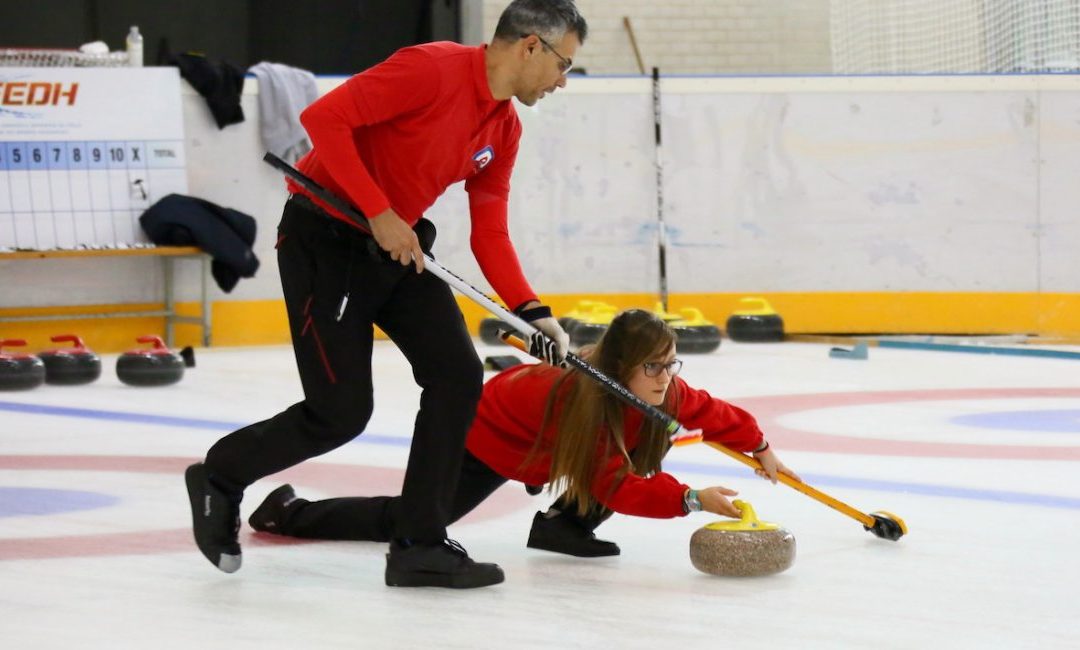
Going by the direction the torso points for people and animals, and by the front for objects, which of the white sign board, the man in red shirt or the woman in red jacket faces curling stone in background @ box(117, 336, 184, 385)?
the white sign board

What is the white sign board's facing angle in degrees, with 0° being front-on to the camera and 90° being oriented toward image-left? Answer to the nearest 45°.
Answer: approximately 0°

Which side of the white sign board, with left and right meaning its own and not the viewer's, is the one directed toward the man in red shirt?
front

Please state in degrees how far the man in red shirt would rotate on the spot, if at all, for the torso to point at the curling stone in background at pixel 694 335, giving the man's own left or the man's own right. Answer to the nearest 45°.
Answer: approximately 90° to the man's own left

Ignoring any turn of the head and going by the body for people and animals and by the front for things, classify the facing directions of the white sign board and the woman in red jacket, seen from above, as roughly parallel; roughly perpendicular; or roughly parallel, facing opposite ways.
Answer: roughly perpendicular

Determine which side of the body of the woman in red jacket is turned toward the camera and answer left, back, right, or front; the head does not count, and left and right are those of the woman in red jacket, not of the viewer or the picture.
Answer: right

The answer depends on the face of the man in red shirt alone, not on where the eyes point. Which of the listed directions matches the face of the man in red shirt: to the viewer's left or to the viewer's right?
to the viewer's right

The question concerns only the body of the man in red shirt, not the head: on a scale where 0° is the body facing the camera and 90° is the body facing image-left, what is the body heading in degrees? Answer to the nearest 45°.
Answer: approximately 270°

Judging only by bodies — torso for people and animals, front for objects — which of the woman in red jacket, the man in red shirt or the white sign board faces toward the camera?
the white sign board

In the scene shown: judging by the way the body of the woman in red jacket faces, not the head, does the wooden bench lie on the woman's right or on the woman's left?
on the woman's left

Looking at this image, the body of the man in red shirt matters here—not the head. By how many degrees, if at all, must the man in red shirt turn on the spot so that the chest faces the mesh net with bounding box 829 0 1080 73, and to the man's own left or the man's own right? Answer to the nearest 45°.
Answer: approximately 45° to the man's own left

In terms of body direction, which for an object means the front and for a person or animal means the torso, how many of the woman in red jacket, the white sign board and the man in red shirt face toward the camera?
1

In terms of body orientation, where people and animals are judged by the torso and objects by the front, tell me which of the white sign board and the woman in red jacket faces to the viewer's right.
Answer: the woman in red jacket

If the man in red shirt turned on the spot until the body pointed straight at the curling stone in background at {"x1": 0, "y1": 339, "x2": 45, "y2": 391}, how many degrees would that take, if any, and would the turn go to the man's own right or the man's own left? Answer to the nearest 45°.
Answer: approximately 135° to the man's own left

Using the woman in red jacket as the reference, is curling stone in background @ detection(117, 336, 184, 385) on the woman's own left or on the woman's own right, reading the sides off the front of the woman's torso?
on the woman's own left

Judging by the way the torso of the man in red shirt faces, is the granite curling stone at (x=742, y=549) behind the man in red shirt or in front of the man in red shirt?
in front
